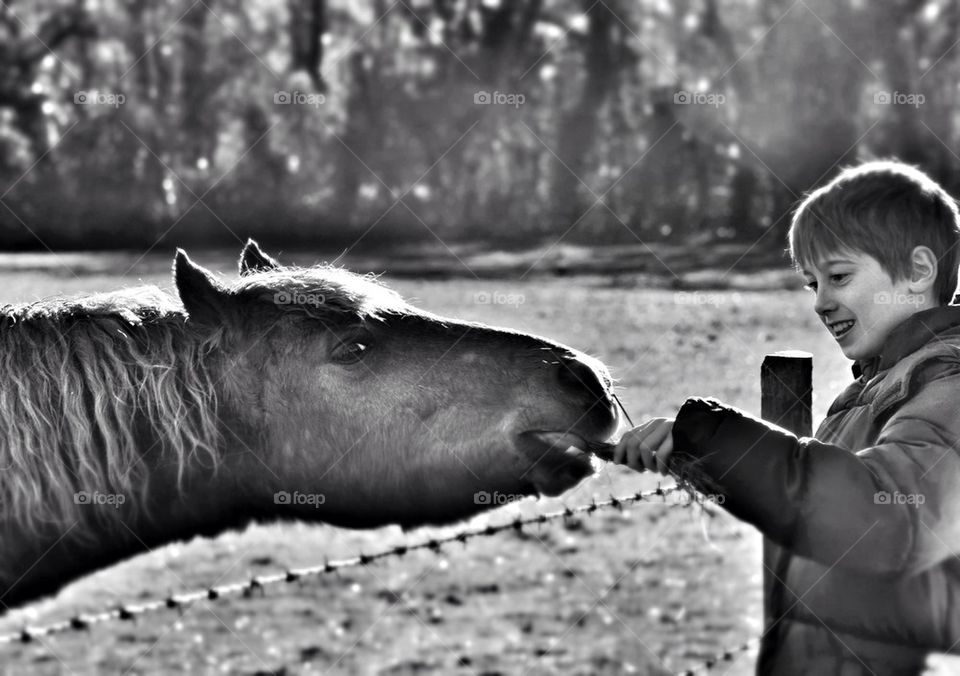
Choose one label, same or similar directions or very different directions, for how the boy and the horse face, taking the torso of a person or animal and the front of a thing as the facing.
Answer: very different directions

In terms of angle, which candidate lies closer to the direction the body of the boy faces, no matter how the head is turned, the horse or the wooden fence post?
the horse

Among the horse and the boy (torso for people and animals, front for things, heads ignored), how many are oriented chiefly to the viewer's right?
1

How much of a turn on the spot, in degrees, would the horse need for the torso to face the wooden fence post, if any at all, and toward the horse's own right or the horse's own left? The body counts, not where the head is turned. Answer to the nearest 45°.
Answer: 0° — it already faces it

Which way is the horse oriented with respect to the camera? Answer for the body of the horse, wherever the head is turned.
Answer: to the viewer's right

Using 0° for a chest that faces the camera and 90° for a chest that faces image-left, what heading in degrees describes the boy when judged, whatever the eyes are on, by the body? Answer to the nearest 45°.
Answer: approximately 90°

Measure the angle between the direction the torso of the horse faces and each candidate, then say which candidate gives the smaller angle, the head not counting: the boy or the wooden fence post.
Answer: the wooden fence post

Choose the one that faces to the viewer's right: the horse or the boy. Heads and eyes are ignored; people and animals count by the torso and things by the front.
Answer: the horse

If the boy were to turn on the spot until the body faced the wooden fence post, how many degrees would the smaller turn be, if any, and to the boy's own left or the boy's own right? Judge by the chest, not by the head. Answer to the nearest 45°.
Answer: approximately 90° to the boy's own right
